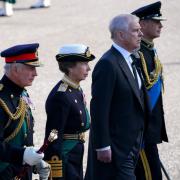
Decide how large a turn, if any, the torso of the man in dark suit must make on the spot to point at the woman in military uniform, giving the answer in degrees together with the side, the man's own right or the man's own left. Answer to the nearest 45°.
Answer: approximately 135° to the man's own right

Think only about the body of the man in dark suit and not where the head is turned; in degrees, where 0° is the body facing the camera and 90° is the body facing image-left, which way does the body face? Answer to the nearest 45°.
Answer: approximately 315°

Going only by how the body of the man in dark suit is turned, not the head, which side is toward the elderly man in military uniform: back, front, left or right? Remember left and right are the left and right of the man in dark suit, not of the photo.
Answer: right

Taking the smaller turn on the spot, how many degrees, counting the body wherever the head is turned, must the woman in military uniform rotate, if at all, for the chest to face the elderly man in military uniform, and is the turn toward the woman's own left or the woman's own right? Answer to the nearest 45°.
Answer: approximately 90° to the woman's own right
